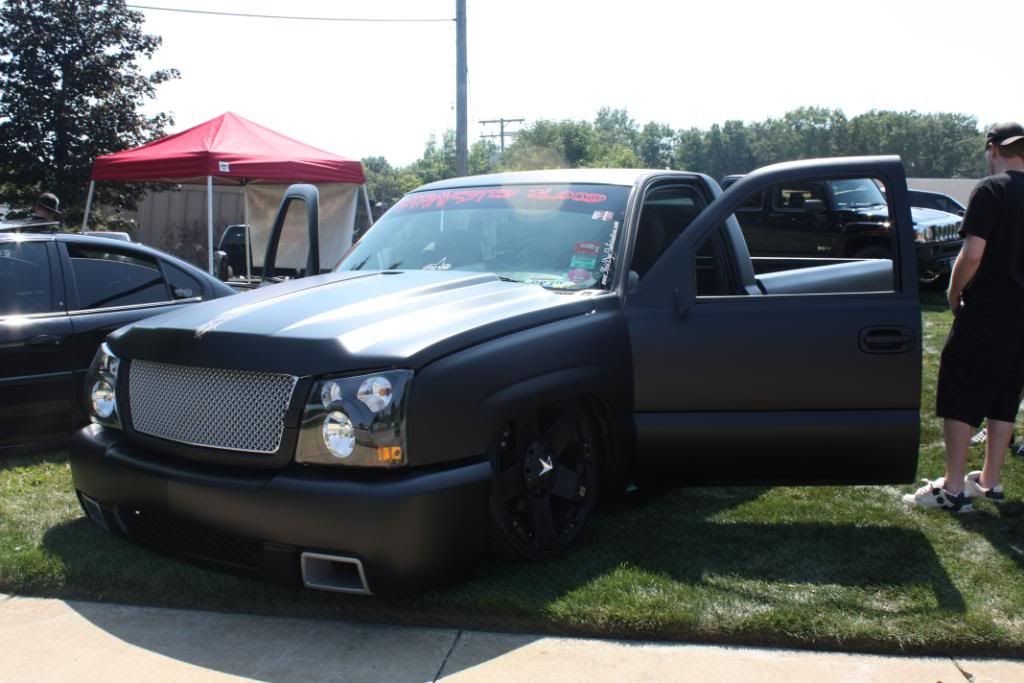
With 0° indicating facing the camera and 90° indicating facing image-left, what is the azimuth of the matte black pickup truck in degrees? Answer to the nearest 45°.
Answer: approximately 45°

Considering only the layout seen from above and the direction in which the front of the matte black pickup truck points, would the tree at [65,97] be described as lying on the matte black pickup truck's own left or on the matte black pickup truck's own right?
on the matte black pickup truck's own right

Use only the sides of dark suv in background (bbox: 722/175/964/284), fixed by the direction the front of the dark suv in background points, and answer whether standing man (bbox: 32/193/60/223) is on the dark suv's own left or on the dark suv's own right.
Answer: on the dark suv's own right

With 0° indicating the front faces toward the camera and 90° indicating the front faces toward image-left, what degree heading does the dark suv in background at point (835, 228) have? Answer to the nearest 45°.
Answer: approximately 315°

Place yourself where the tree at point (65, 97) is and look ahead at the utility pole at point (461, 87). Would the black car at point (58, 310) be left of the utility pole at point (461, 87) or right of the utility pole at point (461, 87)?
right

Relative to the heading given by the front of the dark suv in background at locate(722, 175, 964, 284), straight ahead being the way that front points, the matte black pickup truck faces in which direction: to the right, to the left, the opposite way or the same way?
to the right

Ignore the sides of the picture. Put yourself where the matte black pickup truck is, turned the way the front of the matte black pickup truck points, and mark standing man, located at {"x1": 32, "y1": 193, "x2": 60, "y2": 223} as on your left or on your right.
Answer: on your right

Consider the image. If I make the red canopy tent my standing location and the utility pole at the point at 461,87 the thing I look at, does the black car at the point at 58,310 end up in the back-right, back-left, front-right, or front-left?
back-right

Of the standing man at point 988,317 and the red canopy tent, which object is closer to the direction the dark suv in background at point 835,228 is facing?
the standing man

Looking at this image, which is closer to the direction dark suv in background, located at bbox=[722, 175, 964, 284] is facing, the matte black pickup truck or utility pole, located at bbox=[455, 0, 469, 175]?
the matte black pickup truck

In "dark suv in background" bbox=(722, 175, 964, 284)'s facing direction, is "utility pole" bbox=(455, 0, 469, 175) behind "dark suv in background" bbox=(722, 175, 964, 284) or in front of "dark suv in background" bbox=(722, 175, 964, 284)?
behind

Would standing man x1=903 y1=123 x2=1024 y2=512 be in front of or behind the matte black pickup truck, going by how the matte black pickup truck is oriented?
behind
